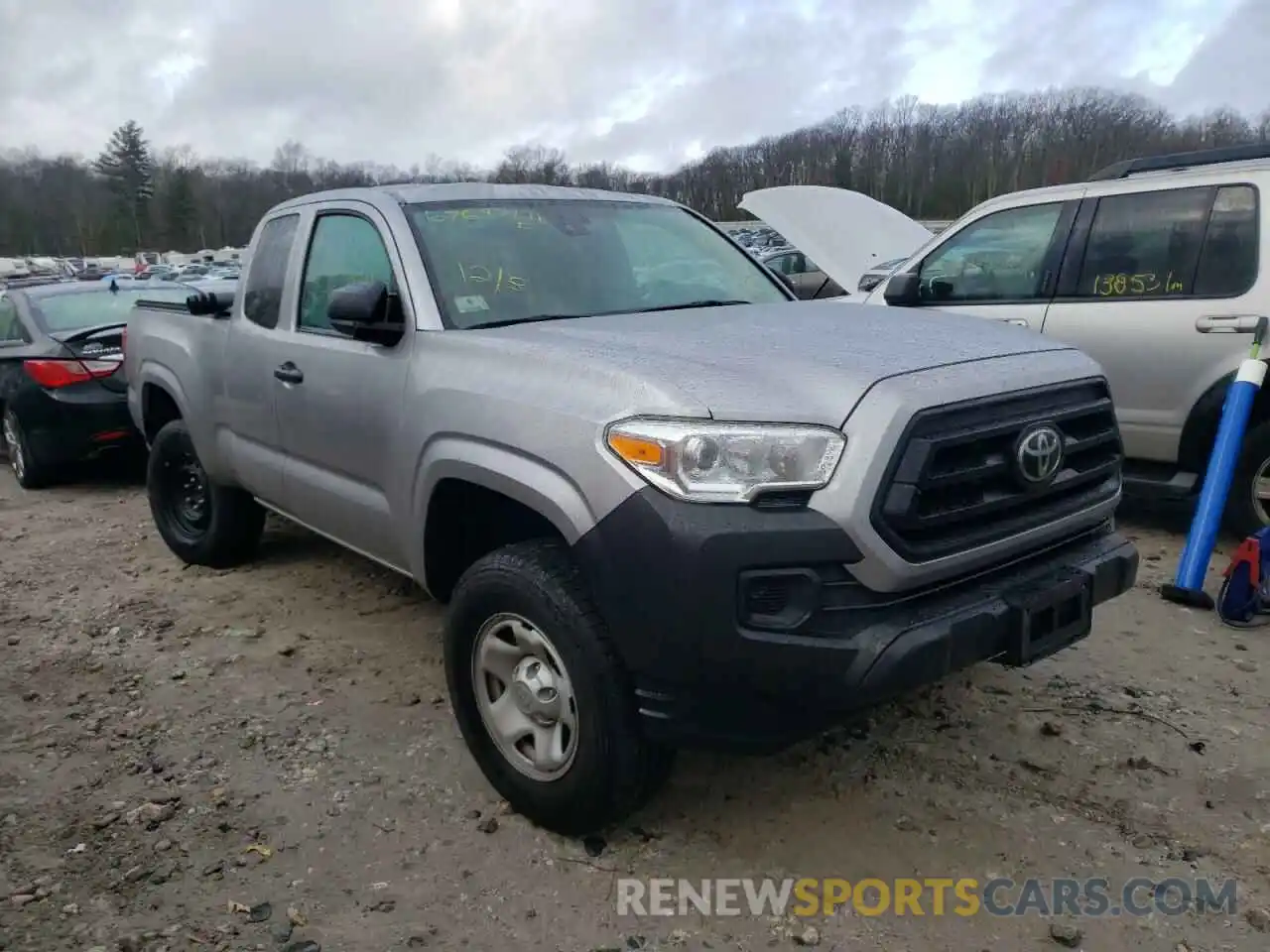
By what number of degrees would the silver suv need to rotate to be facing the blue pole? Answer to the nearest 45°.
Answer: approximately 90° to its left

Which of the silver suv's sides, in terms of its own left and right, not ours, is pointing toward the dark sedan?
front

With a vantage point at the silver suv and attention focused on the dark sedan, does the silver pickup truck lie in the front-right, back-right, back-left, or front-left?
front-left

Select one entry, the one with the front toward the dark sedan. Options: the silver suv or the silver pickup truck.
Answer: the silver suv

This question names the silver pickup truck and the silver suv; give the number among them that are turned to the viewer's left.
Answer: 1

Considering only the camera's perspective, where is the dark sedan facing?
facing away from the viewer and to the left of the viewer

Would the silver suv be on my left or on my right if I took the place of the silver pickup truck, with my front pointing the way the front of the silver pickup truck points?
on my left

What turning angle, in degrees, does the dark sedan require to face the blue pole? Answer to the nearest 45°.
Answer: approximately 180°

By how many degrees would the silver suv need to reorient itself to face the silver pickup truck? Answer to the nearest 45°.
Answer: approximately 45° to its left

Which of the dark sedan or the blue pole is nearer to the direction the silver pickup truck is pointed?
the blue pole

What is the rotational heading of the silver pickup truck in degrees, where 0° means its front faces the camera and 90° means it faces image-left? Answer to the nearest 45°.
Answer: approximately 315°

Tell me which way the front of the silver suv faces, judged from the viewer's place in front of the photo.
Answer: facing to the left of the viewer

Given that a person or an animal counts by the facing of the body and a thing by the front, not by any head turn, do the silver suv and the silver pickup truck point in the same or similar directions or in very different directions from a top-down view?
very different directions
